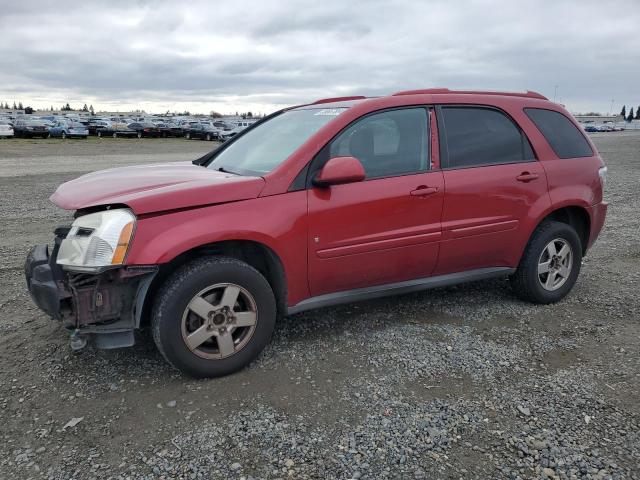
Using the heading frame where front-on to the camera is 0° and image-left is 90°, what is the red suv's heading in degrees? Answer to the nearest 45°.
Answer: approximately 45°

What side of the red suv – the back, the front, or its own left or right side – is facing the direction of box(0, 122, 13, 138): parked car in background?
right

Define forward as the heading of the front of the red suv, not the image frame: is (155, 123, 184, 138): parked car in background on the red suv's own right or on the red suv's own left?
on the red suv's own right

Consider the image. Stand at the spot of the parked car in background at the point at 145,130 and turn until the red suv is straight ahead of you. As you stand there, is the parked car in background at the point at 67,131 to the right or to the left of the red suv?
right

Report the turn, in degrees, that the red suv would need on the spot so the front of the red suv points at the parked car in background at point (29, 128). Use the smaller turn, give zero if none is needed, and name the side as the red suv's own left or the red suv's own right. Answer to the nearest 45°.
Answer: approximately 90° to the red suv's own right

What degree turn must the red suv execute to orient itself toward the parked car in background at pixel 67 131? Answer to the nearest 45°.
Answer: approximately 90° to its right

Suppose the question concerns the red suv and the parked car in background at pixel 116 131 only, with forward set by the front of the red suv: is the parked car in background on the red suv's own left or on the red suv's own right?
on the red suv's own right

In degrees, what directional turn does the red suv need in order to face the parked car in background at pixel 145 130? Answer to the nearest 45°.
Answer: approximately 135° to its right
